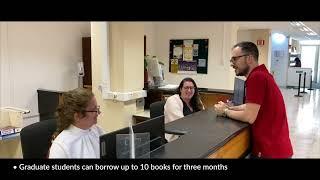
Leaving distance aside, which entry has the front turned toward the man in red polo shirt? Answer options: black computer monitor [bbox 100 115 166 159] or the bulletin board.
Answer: the bulletin board

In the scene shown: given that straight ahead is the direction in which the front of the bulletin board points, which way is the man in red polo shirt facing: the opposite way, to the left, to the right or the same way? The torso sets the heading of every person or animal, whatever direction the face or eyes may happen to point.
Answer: to the right

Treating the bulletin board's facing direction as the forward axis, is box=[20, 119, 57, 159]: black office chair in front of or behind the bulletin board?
in front

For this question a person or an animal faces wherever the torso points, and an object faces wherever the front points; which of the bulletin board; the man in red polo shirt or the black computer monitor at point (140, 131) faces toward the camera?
the bulletin board

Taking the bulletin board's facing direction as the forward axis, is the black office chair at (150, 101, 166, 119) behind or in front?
in front

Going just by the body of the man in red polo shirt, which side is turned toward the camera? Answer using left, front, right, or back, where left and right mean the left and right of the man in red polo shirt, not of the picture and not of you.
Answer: left

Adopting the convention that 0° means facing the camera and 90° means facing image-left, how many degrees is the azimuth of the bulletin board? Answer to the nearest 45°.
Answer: approximately 0°

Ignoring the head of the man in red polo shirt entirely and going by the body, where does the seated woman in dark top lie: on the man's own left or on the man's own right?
on the man's own right

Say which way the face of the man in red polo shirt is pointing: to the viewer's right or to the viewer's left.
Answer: to the viewer's left

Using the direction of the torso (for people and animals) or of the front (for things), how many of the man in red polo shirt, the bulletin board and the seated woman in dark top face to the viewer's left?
1
